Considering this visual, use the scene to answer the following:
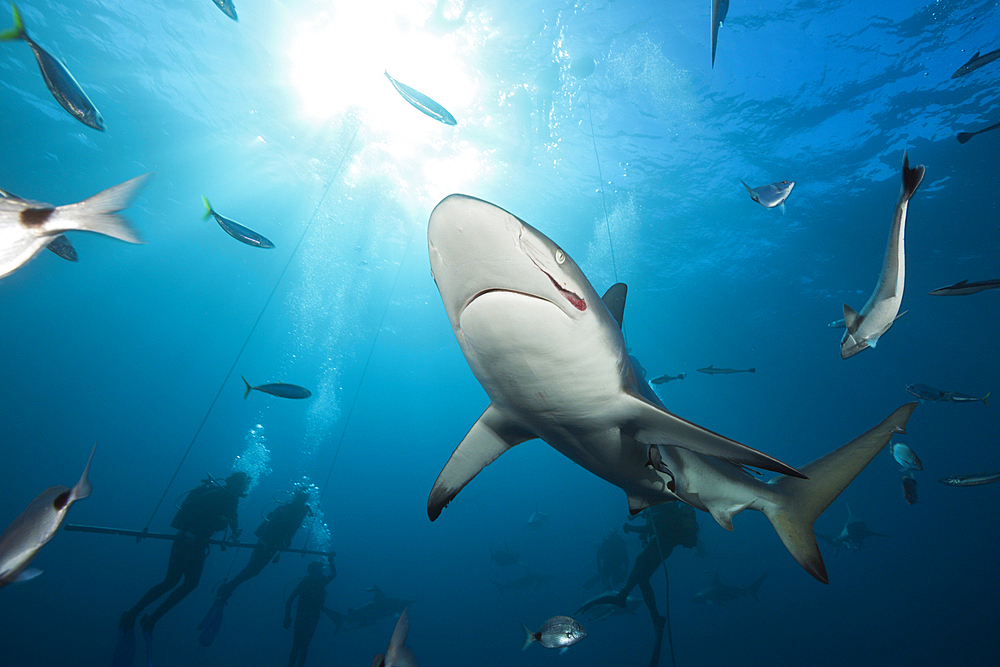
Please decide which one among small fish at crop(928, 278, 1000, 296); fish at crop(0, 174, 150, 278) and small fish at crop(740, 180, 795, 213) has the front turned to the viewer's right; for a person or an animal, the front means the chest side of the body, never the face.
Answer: small fish at crop(740, 180, 795, 213)

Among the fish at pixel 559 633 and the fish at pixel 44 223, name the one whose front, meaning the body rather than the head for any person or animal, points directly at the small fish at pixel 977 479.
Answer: the fish at pixel 559 633

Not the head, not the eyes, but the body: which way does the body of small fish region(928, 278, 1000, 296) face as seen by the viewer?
to the viewer's left

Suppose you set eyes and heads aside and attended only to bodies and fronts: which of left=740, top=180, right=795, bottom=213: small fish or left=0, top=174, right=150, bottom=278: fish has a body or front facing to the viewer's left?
the fish

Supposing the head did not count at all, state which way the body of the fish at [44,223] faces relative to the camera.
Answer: to the viewer's left

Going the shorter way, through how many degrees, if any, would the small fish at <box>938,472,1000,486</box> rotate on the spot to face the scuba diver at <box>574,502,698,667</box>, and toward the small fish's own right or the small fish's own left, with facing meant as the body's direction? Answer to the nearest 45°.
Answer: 0° — it already faces them

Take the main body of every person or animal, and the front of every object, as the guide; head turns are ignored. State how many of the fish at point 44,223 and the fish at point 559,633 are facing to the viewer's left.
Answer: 1

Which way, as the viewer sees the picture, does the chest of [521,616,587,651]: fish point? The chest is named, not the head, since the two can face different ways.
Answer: to the viewer's right

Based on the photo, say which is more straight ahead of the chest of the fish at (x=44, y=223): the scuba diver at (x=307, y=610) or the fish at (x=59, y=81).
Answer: the fish

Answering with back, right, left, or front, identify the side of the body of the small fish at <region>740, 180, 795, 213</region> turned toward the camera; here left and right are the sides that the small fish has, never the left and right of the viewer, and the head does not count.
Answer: right

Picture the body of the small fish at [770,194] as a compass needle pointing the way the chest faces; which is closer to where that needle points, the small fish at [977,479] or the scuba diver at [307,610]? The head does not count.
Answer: the small fish

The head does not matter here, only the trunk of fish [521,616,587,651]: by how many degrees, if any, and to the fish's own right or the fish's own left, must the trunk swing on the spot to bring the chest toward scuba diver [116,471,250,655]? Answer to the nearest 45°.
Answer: approximately 180°

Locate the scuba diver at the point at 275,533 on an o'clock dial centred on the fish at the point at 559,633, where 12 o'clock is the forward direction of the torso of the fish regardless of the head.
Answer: The scuba diver is roughly at 7 o'clock from the fish.
